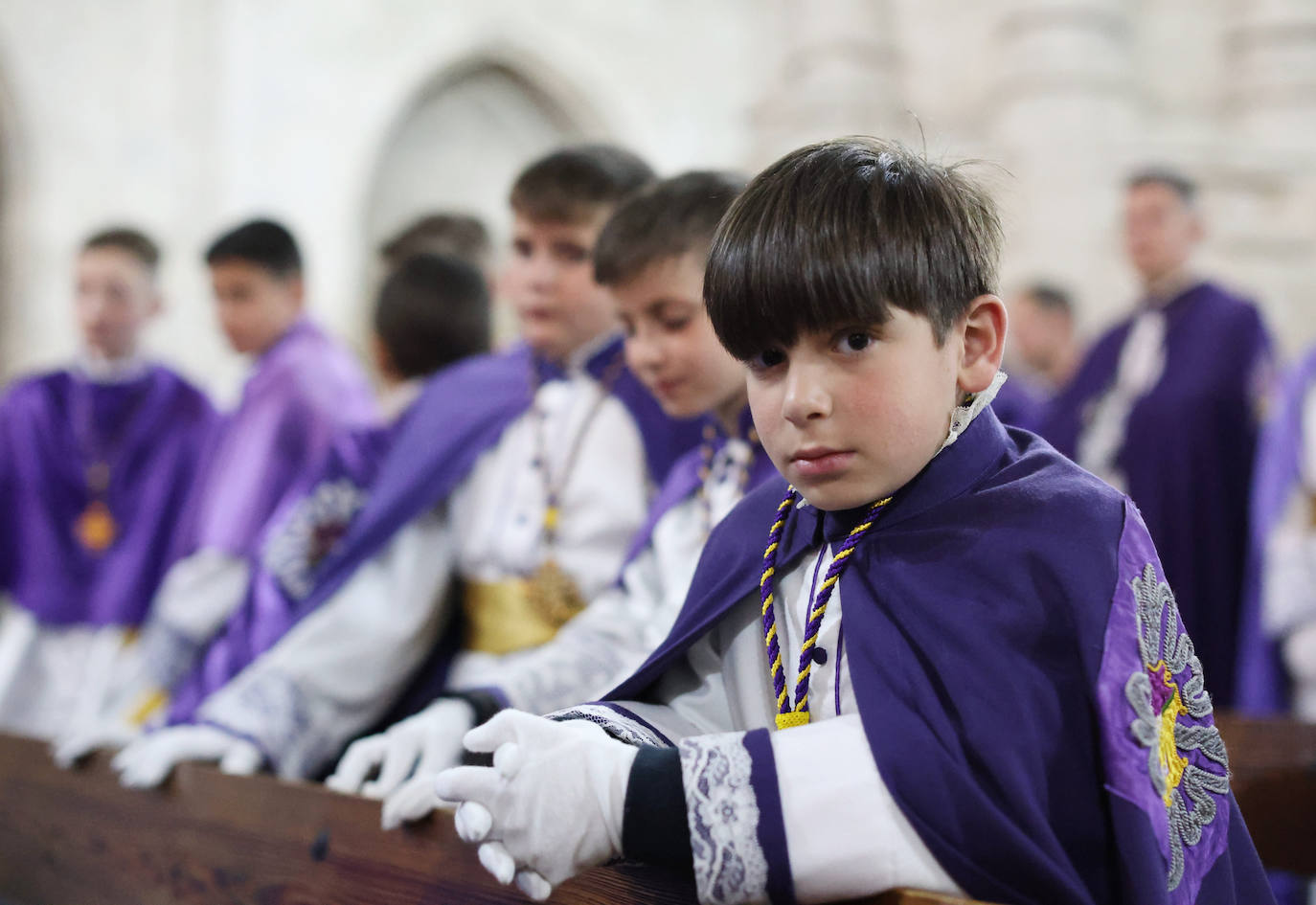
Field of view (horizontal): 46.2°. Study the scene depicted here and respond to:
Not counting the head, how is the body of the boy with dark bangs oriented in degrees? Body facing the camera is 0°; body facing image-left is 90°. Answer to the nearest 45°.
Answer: approximately 45°

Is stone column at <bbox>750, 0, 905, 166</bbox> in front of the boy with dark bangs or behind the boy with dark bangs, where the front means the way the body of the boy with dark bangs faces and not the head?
behind

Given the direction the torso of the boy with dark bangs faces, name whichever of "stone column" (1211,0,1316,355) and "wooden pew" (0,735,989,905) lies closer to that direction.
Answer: the wooden pew

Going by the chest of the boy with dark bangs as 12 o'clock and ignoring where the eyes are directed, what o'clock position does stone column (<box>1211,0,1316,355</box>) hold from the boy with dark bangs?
The stone column is roughly at 5 o'clock from the boy with dark bangs.

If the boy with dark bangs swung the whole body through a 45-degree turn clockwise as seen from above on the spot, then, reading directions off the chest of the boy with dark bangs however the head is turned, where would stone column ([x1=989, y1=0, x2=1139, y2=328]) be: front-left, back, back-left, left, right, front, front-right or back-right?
right

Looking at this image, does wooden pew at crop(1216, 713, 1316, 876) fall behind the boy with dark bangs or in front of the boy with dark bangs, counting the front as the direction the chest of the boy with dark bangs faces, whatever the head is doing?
behind
